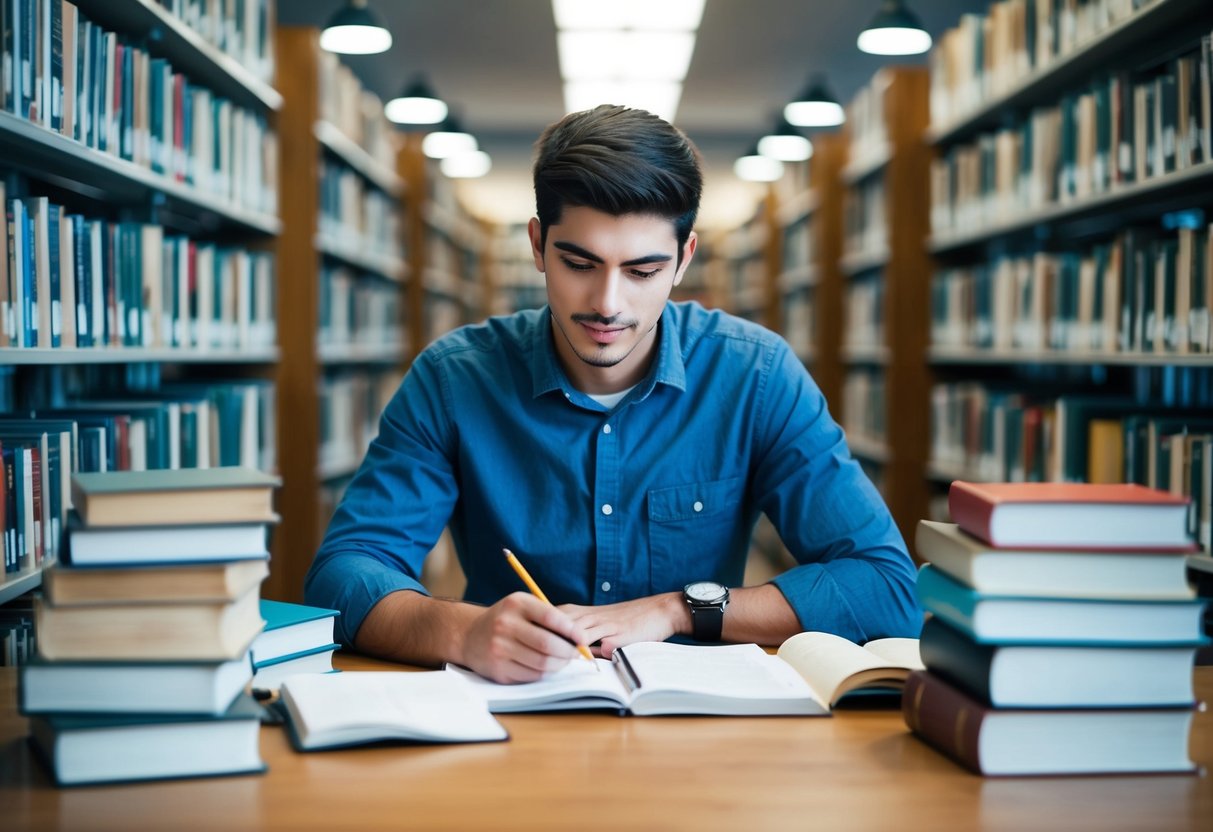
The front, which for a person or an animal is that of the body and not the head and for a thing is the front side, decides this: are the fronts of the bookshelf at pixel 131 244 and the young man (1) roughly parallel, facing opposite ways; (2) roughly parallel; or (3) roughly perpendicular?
roughly perpendicular

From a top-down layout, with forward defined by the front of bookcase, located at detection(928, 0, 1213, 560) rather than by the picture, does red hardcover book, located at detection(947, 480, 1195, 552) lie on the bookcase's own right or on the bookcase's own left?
on the bookcase's own left

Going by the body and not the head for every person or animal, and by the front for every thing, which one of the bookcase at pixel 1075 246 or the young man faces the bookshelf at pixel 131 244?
the bookcase

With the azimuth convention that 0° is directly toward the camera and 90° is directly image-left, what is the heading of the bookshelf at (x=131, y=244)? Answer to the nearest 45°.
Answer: approximately 315°

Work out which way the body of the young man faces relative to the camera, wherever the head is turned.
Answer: toward the camera

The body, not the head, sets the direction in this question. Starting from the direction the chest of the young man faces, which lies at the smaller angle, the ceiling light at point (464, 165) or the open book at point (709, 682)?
the open book

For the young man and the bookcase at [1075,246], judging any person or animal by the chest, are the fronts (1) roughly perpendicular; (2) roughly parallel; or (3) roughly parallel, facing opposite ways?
roughly perpendicular

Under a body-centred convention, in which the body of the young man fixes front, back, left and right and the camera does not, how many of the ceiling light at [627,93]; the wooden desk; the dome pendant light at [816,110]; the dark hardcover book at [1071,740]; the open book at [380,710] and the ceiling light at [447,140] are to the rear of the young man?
3

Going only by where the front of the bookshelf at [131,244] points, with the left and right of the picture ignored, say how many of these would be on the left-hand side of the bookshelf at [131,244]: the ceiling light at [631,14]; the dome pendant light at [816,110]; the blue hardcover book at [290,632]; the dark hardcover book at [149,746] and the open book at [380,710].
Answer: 2

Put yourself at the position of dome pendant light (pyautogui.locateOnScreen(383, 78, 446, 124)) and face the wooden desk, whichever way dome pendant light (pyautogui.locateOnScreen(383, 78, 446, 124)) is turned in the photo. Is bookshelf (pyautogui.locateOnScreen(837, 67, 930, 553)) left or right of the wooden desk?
left

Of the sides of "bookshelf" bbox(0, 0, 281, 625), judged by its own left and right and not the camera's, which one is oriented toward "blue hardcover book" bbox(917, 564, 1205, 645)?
front

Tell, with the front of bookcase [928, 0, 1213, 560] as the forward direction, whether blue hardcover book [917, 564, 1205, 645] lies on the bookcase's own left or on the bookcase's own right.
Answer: on the bookcase's own left

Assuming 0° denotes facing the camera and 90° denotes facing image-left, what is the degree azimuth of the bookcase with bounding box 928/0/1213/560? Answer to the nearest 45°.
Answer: approximately 45°

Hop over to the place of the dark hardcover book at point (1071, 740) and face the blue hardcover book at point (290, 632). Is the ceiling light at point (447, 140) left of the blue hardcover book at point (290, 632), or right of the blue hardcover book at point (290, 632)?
right

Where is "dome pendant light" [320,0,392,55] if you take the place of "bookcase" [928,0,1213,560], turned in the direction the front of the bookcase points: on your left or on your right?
on your right
